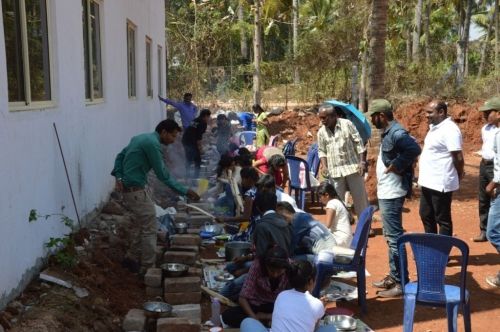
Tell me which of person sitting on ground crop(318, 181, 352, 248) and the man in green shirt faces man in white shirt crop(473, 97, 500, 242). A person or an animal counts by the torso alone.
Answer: the man in green shirt

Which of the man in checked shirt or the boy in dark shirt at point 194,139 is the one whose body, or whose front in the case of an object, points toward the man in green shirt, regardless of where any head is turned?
the man in checked shirt

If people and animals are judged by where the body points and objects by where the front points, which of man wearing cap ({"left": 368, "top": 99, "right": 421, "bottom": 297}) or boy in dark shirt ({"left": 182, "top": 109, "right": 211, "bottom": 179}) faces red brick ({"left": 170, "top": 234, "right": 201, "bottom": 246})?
the man wearing cap

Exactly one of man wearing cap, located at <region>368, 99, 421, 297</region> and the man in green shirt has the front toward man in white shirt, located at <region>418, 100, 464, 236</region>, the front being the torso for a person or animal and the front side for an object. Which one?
the man in green shirt

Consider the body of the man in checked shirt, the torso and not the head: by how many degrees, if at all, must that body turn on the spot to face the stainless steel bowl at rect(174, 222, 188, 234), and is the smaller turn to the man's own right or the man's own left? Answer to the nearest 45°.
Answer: approximately 45° to the man's own right

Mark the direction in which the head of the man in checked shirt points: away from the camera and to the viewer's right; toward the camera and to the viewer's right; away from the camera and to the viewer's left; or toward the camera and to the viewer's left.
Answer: toward the camera and to the viewer's left

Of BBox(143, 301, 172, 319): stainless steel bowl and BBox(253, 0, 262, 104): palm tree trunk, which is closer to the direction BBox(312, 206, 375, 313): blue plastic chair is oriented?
the stainless steel bowl

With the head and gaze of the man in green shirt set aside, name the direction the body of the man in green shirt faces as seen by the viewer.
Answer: to the viewer's right

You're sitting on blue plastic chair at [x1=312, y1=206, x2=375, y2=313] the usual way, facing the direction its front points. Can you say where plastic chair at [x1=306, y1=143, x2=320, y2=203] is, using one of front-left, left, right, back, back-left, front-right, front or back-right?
right

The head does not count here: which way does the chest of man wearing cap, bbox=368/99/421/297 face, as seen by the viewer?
to the viewer's left

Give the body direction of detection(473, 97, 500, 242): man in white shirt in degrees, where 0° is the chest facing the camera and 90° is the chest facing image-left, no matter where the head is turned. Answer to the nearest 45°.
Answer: approximately 90°

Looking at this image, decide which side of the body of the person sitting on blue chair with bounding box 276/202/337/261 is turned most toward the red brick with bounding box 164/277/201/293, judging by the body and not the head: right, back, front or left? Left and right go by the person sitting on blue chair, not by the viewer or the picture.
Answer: front

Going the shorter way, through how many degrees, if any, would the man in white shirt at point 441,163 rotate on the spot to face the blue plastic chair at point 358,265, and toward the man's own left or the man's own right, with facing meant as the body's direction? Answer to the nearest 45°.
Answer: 0° — they already face it

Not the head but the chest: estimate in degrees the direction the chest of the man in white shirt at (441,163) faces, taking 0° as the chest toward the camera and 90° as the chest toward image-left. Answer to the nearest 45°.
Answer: approximately 45°

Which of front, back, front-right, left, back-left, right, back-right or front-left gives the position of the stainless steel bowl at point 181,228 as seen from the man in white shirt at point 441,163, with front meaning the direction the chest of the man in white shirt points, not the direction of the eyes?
front-right

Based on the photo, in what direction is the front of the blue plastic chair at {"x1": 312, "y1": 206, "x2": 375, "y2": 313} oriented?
to the viewer's left

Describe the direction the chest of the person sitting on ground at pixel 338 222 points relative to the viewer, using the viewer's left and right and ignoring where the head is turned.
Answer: facing to the left of the viewer

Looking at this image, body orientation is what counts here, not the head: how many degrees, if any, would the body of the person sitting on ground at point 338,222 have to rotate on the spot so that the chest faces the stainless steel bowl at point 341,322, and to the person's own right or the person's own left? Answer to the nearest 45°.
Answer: approximately 90° to the person's own left
